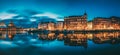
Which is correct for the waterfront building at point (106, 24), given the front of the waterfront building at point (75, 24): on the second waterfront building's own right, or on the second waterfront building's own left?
on the second waterfront building's own left

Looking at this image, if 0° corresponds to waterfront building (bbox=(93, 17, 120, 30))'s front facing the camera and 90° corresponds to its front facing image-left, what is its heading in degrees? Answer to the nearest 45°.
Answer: approximately 0°

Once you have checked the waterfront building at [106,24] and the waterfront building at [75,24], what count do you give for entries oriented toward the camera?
2

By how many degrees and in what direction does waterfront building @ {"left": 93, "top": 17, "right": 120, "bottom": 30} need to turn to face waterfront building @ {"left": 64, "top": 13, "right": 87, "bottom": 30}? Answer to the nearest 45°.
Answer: approximately 90° to its right
